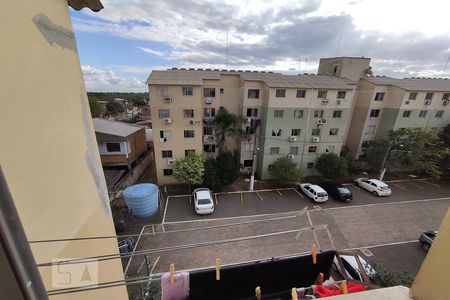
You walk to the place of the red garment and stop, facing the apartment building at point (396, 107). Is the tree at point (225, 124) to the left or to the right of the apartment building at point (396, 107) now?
left

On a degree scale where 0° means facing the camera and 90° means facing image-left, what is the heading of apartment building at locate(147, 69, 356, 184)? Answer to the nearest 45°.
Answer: approximately 0°

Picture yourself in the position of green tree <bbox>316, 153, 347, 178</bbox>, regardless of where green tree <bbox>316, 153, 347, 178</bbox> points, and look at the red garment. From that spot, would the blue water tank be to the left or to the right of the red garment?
right

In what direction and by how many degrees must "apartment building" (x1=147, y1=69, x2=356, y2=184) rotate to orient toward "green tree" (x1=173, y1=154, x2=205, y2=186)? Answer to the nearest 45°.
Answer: approximately 45° to its right
